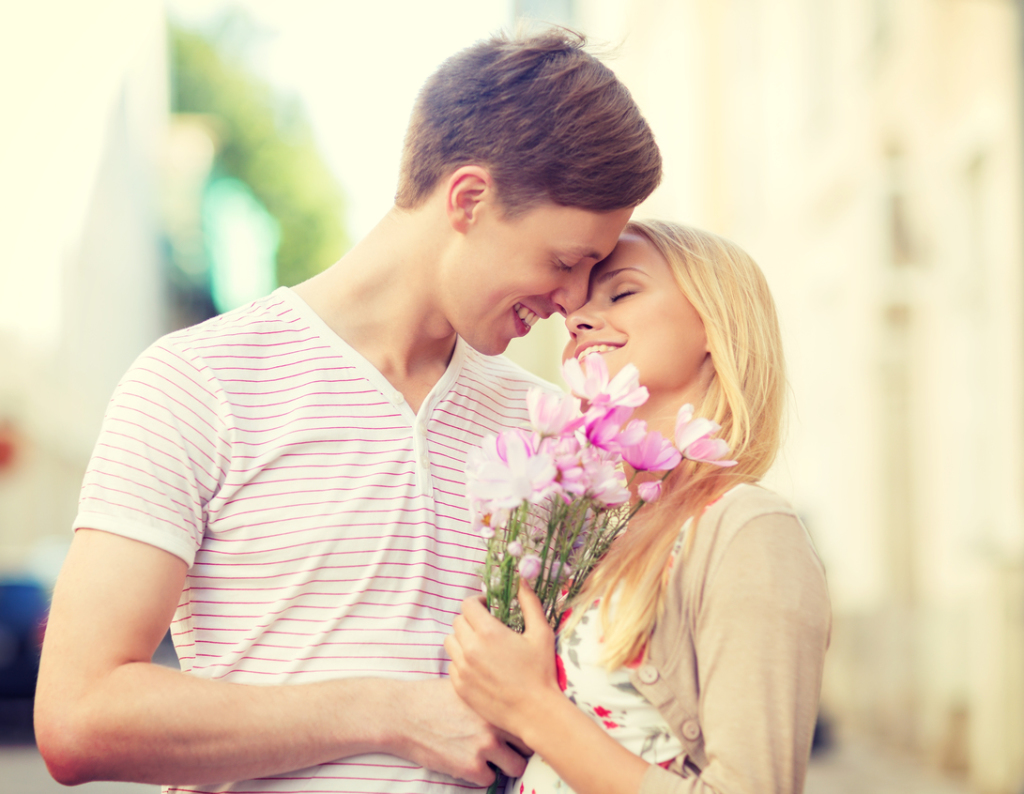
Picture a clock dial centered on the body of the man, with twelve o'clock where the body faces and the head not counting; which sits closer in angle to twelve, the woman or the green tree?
the woman

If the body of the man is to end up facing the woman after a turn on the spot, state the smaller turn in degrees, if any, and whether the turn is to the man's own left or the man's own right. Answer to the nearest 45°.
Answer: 0° — they already face them

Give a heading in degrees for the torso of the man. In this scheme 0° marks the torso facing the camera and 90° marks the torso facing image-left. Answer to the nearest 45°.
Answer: approximately 315°

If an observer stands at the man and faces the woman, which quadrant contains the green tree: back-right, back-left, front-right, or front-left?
back-left

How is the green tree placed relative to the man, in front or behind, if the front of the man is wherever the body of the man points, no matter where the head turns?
behind
